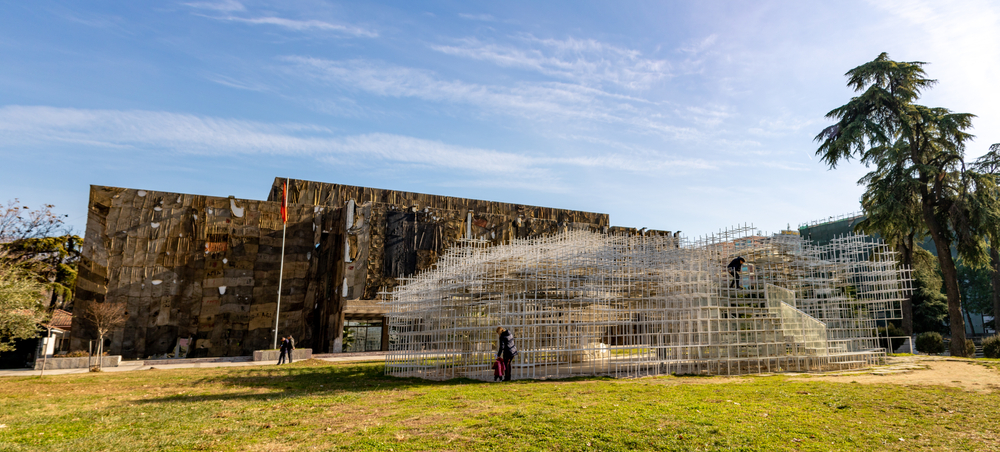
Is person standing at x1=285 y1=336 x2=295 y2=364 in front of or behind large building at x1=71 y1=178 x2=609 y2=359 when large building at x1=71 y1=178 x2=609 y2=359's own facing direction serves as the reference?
in front

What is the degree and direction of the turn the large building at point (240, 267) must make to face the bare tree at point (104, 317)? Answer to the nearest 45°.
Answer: approximately 90° to its right

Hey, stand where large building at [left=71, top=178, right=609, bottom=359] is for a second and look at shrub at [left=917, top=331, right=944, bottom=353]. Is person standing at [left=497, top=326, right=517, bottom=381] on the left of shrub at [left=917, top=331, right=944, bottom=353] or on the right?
right

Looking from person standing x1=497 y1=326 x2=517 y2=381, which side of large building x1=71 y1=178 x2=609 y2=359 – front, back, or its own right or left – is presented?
front

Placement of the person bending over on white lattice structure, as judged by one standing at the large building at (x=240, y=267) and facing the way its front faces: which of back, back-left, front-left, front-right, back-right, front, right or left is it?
front

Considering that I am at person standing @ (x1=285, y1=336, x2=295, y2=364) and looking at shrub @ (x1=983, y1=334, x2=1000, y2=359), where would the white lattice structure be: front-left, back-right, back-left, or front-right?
front-right

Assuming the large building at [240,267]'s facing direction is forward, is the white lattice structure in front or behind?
in front

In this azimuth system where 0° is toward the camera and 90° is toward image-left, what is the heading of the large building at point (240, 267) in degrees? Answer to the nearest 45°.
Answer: approximately 315°

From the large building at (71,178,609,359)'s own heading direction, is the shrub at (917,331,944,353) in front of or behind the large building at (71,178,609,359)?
in front
